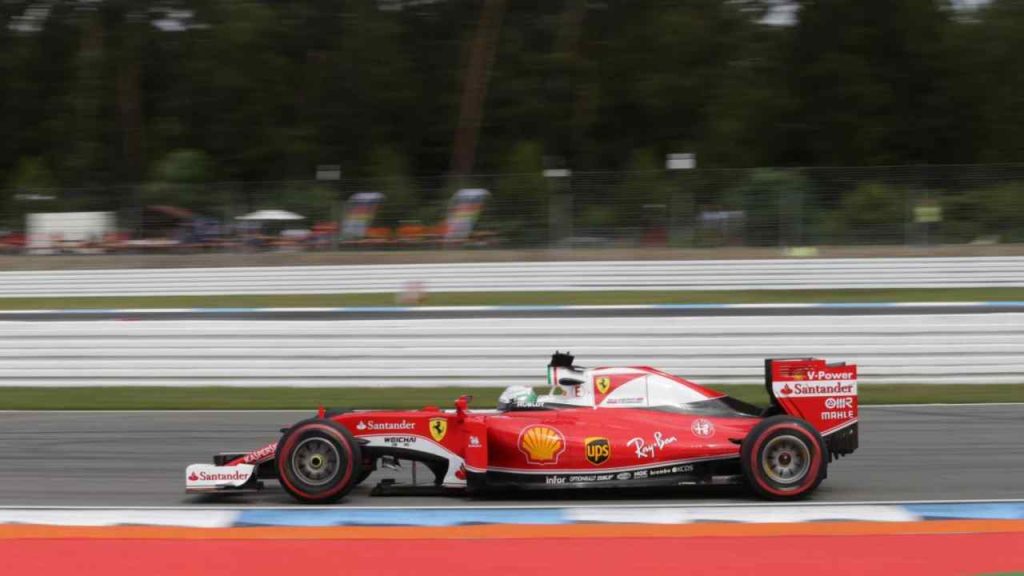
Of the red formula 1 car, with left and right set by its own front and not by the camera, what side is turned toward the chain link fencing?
right

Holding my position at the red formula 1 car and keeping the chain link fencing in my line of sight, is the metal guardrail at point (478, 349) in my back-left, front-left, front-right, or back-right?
front-left

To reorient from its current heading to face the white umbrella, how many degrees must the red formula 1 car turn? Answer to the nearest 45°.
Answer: approximately 90° to its right

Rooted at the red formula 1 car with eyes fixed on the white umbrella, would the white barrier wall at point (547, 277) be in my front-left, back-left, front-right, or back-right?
front-right

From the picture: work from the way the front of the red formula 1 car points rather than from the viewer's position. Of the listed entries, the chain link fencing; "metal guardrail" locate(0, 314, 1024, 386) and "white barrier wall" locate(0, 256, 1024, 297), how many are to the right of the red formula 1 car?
3

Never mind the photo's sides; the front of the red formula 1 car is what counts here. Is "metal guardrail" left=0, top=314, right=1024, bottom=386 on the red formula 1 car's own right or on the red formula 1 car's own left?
on the red formula 1 car's own right

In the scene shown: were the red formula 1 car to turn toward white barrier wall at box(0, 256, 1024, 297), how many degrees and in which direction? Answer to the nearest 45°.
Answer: approximately 90° to its right

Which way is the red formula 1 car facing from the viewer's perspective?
to the viewer's left

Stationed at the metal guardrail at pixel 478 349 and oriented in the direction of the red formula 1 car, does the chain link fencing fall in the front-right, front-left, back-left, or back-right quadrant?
back-left
